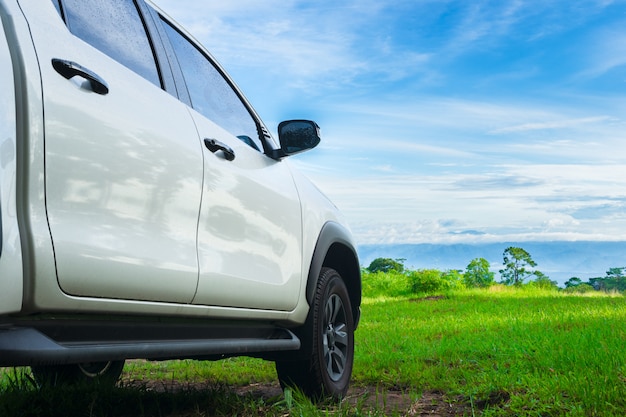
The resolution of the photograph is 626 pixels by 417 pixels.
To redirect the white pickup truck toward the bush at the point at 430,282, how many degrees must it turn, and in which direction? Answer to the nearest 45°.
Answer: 0° — it already faces it

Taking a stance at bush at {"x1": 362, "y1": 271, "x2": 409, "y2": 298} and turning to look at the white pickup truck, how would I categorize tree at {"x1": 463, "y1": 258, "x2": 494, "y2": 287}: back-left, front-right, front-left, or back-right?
back-left

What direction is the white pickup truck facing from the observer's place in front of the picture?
facing away from the viewer and to the right of the viewer
